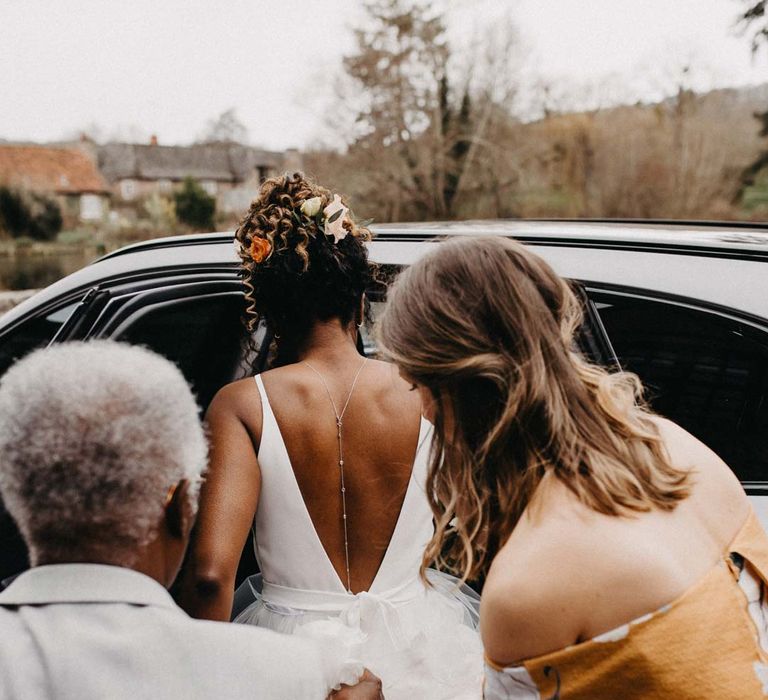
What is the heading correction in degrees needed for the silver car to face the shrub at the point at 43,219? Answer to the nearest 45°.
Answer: approximately 45° to its right

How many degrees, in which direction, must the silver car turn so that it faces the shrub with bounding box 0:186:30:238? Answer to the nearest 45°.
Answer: approximately 45° to its right

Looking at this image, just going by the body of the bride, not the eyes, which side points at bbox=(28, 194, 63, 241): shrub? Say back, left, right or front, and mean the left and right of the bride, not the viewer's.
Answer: front

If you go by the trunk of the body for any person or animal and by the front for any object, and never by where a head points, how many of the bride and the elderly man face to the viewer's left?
0

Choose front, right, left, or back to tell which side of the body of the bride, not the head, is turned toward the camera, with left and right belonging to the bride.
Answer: back

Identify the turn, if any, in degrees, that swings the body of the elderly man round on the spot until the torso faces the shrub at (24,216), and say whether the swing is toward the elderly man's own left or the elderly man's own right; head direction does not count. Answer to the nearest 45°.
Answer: approximately 45° to the elderly man's own left

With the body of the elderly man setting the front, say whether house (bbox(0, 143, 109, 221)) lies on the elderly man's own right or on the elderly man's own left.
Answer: on the elderly man's own left

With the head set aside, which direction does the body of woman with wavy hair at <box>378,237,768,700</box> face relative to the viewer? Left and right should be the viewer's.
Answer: facing away from the viewer and to the left of the viewer

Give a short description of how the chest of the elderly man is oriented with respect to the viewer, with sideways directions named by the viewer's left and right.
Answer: facing away from the viewer and to the right of the viewer

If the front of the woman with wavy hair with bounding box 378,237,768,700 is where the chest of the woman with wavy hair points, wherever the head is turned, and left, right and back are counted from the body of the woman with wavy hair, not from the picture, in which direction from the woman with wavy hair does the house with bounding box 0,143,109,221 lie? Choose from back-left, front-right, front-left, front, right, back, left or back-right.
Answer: front

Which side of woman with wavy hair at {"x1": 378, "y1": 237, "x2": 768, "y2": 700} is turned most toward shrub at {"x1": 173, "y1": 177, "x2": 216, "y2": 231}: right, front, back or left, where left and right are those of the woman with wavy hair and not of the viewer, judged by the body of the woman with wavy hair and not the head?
front

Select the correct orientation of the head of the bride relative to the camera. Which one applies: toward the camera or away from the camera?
away from the camera

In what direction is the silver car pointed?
to the viewer's left

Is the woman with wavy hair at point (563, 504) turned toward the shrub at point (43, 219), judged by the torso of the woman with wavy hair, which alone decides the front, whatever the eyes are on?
yes

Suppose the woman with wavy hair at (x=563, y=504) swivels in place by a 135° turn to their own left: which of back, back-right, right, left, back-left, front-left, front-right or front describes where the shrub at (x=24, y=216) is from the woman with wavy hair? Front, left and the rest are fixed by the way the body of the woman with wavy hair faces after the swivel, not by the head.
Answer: back-right
